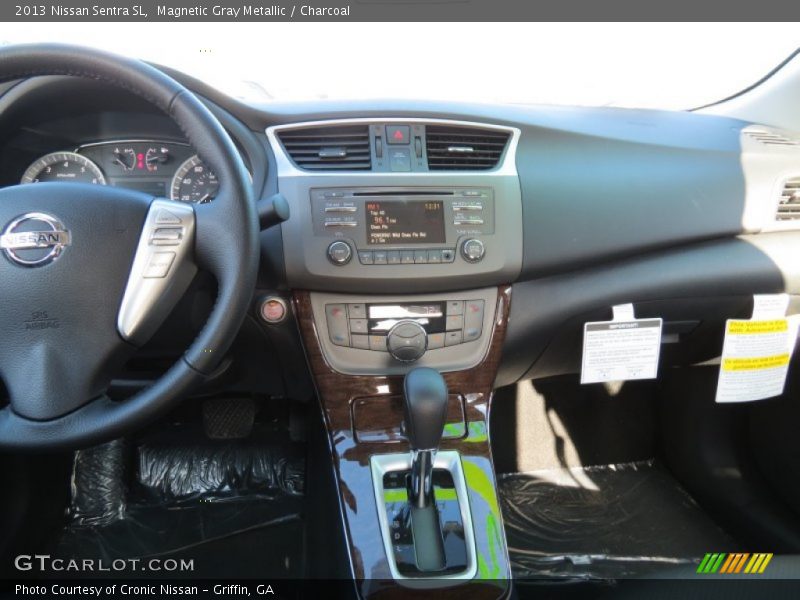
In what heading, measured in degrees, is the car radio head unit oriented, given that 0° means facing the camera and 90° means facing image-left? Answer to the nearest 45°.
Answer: approximately 0°

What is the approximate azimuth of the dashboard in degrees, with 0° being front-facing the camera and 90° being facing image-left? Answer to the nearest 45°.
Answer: approximately 0°

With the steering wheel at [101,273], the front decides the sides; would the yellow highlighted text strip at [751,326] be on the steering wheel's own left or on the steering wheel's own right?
on the steering wheel's own left
